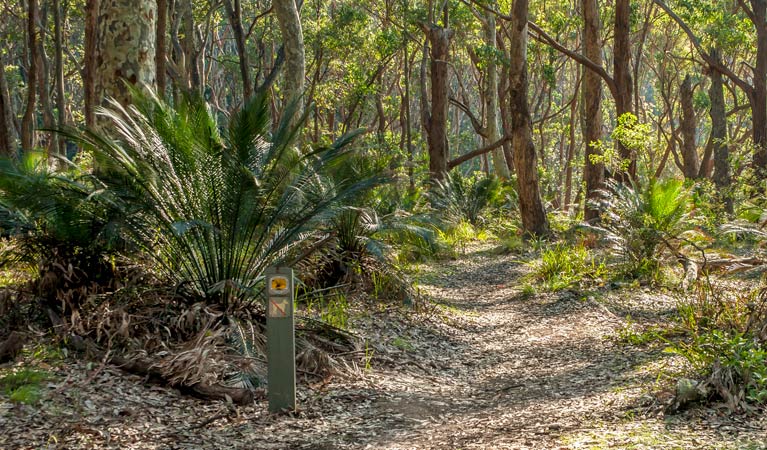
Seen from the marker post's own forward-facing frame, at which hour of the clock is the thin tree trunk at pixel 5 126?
The thin tree trunk is roughly at 5 o'clock from the marker post.

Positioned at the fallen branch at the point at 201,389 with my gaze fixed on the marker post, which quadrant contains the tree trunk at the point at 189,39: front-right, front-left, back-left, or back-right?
back-left

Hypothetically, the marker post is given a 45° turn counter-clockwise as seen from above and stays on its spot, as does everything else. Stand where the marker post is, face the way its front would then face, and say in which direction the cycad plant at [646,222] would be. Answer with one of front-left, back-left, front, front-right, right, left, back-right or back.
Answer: left

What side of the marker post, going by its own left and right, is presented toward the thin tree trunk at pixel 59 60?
back

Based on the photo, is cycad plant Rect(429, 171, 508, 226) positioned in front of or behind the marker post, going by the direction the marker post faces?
behind

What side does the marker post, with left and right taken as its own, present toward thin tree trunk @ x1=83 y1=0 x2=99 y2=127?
back

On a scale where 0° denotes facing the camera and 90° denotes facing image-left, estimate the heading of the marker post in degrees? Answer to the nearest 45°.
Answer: approximately 0°

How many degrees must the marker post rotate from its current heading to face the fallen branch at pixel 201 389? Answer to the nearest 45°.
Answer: approximately 135° to its right

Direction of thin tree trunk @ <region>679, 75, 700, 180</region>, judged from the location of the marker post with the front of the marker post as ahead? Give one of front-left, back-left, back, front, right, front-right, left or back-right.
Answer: back-left

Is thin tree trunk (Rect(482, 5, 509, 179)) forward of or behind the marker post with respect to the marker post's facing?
behind
